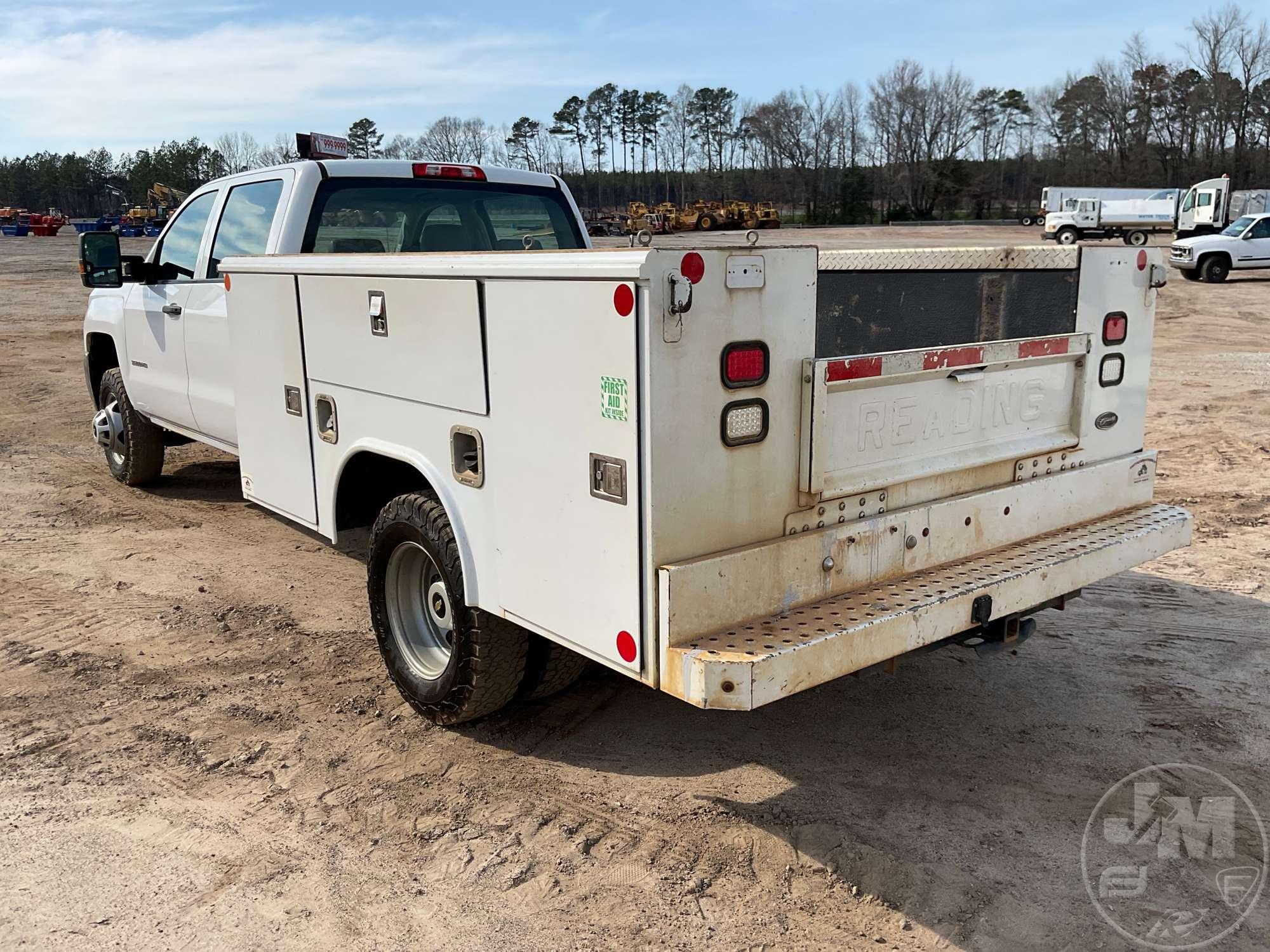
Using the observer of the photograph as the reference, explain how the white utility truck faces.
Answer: facing away from the viewer and to the left of the viewer

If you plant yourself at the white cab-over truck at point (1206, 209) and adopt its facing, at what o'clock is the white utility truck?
The white utility truck is roughly at 9 o'clock from the white cab-over truck.

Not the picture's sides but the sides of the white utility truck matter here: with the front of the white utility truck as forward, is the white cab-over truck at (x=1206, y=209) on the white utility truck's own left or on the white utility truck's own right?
on the white utility truck's own right

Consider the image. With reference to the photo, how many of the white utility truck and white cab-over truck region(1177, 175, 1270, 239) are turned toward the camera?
0

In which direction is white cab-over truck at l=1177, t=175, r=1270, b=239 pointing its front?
to the viewer's left

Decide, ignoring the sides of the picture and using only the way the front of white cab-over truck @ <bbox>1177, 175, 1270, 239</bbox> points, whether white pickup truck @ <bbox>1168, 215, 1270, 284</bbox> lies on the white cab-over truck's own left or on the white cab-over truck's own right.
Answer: on the white cab-over truck's own left

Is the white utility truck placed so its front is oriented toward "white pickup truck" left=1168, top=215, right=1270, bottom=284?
no
